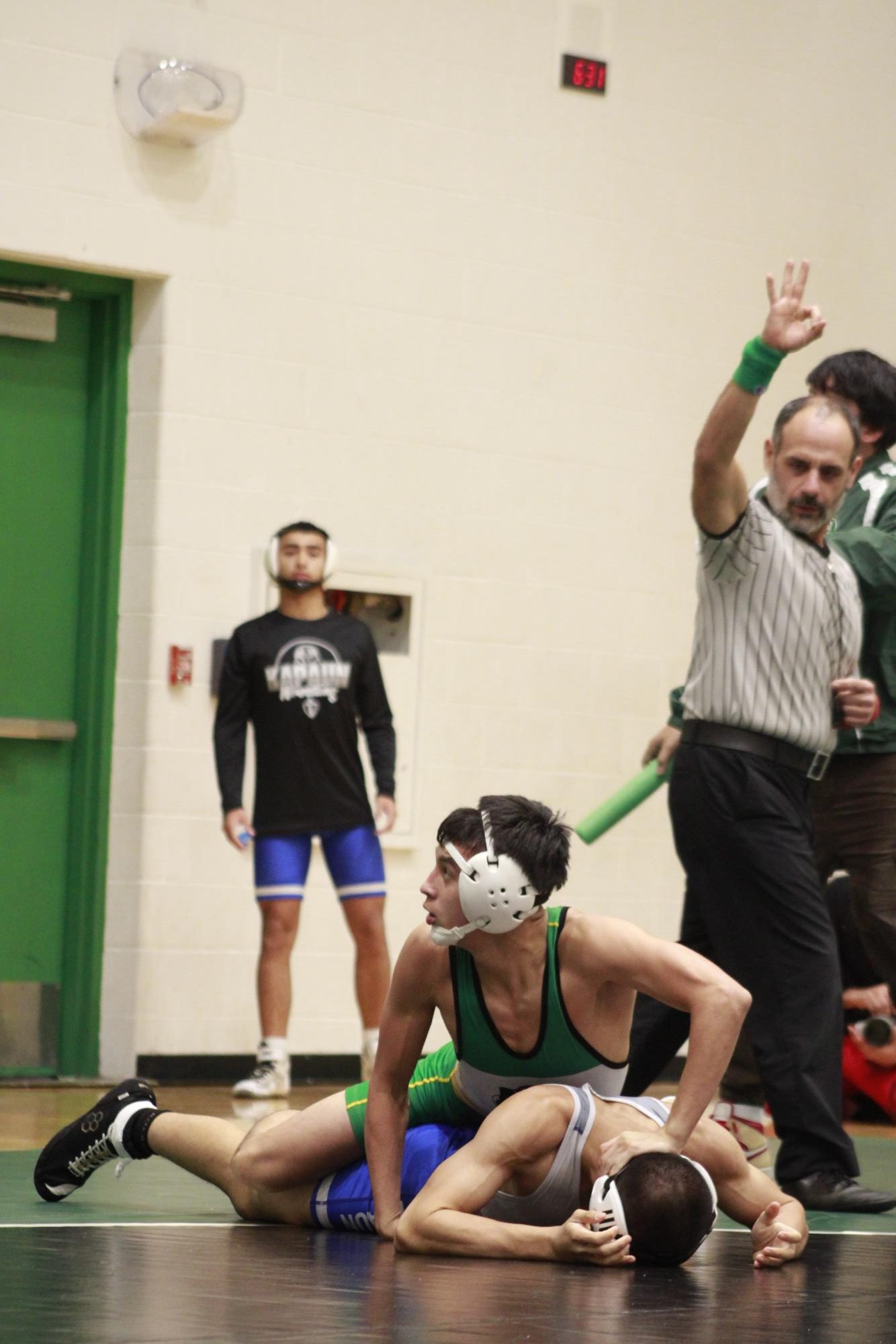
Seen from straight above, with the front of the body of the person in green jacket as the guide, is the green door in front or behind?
in front

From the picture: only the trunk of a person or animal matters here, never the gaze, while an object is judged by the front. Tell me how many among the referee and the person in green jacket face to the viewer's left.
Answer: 1

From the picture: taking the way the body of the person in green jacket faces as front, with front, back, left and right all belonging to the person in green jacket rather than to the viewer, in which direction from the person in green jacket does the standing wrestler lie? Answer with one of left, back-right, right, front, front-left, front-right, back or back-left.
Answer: front-right

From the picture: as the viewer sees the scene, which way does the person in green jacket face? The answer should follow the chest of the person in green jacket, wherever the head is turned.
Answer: to the viewer's left

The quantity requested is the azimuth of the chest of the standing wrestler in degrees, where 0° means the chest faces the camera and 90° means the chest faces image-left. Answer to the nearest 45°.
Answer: approximately 0°

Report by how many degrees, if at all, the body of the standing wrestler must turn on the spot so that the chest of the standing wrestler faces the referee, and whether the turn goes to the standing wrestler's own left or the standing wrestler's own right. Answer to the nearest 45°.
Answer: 0° — they already face them
